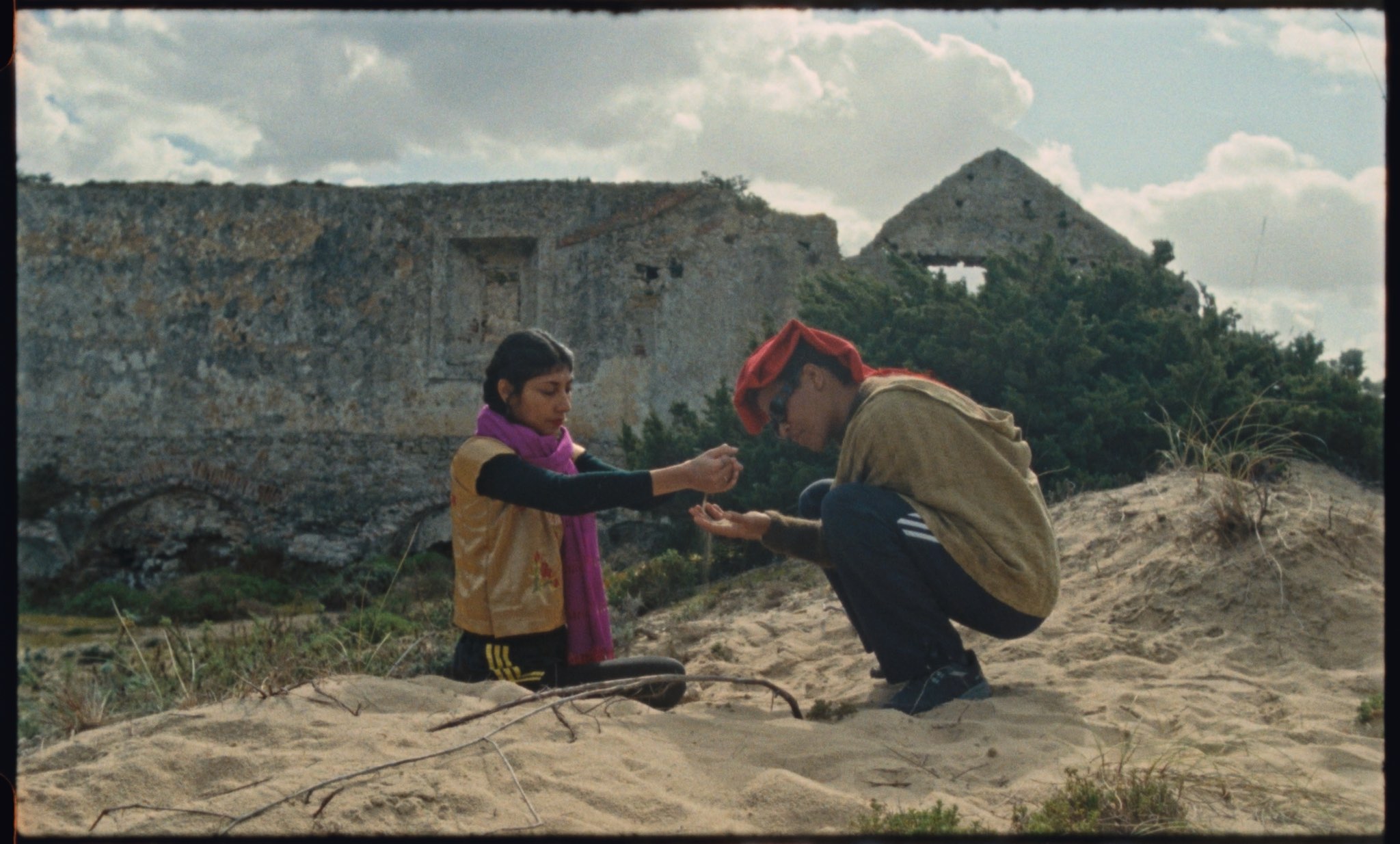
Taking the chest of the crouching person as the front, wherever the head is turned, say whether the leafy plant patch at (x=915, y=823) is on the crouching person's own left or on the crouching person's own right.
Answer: on the crouching person's own left

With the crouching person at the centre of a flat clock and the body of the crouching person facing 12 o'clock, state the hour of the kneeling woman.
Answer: The kneeling woman is roughly at 12 o'clock from the crouching person.

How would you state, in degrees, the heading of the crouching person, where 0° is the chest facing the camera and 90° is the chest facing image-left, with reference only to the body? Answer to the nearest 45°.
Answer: approximately 90°

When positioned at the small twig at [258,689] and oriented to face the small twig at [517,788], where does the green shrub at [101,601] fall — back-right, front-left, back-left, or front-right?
back-left

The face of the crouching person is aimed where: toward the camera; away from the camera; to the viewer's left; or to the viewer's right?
to the viewer's left

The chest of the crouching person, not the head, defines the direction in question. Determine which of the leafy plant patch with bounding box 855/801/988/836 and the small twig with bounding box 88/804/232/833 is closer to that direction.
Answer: the small twig

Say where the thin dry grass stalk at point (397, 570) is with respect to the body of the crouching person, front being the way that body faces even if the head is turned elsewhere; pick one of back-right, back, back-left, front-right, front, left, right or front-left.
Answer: front-right

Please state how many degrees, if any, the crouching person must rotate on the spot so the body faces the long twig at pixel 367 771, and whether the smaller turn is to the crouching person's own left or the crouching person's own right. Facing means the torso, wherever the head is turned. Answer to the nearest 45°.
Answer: approximately 45° to the crouching person's own left

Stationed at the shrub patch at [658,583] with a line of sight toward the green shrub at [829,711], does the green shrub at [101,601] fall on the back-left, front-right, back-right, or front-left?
back-right

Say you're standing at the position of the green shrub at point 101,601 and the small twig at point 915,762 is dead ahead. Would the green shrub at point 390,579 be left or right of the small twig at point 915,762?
left

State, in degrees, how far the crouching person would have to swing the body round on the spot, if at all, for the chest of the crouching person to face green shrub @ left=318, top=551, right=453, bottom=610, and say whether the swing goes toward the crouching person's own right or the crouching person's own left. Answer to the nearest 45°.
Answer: approximately 45° to the crouching person's own right

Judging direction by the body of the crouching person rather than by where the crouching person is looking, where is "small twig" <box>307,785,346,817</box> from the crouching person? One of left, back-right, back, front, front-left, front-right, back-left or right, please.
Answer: front-left

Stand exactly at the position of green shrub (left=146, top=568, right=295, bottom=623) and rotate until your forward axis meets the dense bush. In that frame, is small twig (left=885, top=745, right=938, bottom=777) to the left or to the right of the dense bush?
right
